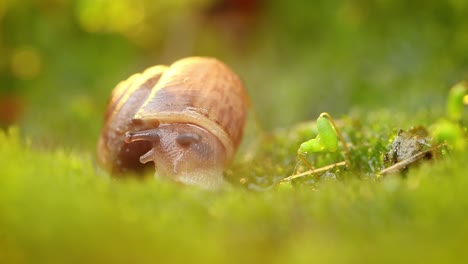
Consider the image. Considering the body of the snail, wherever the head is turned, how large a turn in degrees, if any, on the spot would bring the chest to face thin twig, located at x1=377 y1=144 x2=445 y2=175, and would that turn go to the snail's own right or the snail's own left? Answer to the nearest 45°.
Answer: approximately 90° to the snail's own left

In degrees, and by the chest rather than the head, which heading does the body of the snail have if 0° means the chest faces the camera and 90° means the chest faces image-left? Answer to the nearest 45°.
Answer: approximately 45°
